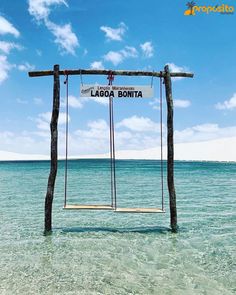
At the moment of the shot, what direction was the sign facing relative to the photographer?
facing the viewer
